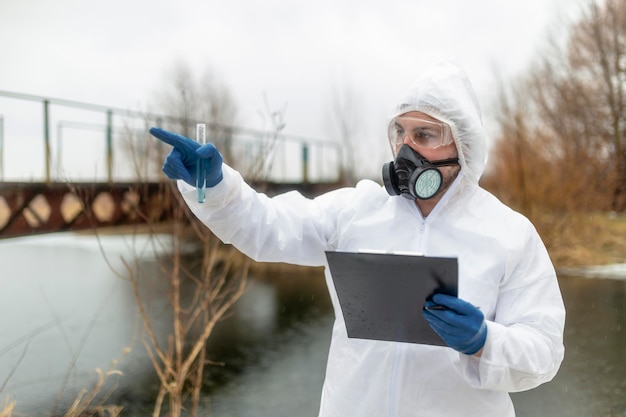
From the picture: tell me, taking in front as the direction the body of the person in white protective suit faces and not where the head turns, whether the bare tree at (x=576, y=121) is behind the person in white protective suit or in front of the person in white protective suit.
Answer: behind

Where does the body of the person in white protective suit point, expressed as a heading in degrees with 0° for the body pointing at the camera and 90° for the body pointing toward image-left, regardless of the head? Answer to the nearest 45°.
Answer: approximately 45°
